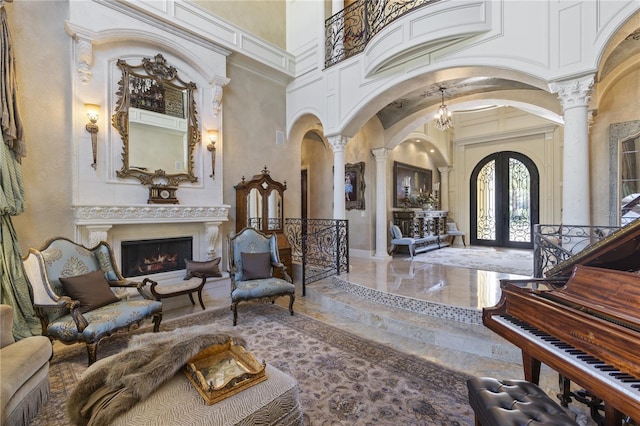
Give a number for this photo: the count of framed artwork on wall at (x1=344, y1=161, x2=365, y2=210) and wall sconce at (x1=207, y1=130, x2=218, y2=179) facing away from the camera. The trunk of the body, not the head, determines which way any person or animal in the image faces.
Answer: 0

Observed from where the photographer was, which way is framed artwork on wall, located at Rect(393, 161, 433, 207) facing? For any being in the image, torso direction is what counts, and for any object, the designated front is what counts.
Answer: facing the viewer and to the right of the viewer

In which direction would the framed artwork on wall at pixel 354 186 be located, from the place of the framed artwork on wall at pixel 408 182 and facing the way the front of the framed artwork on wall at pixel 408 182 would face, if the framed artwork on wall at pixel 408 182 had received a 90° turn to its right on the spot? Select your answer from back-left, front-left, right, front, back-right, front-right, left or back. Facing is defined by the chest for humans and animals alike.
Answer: front

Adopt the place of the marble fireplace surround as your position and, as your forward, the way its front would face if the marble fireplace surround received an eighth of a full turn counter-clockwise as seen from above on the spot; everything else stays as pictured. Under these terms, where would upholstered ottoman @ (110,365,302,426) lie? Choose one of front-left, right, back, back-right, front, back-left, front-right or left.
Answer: front-right

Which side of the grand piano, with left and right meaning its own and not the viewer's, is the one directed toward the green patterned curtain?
front

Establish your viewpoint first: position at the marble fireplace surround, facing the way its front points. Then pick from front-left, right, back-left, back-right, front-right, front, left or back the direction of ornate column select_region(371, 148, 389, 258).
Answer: left

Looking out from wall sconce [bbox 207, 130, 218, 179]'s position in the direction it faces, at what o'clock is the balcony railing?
The balcony railing is roughly at 11 o'clock from the wall sconce.

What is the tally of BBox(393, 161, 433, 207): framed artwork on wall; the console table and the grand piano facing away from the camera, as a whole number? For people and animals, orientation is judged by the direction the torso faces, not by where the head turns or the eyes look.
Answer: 0

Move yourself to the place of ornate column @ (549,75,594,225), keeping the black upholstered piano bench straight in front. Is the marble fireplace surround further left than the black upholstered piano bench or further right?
right

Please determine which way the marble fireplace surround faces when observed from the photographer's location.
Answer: facing the viewer

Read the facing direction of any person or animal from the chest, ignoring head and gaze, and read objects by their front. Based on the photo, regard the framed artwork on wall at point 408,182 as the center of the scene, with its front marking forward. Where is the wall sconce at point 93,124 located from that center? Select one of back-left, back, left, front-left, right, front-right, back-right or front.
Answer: right

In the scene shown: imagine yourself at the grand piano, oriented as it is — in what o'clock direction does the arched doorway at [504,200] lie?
The arched doorway is roughly at 4 o'clock from the grand piano.

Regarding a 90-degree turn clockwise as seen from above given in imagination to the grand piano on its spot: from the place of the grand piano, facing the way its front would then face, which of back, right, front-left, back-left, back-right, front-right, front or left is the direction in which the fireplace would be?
front-left

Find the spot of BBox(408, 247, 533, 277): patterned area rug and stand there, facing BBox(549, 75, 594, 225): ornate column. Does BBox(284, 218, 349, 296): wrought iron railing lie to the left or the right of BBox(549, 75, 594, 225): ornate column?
right
